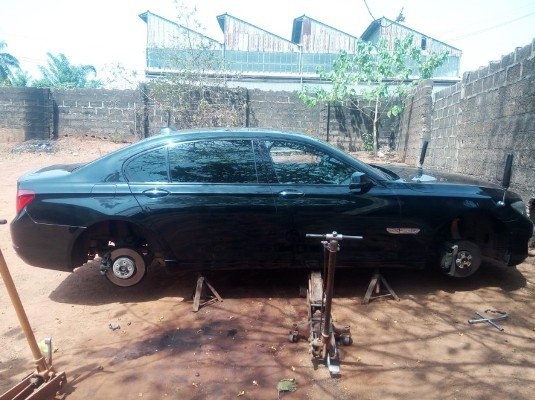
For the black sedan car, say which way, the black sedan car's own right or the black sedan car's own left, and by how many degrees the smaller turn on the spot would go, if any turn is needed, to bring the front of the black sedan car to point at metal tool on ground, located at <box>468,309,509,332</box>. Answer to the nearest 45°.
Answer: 0° — it already faces it

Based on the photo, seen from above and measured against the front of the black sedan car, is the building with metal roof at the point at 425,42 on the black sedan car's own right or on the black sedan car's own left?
on the black sedan car's own left

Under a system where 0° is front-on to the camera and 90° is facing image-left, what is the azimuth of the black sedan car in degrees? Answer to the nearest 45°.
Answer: approximately 270°

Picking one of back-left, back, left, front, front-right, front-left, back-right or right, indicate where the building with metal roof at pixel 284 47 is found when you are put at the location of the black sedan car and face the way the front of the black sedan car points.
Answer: left

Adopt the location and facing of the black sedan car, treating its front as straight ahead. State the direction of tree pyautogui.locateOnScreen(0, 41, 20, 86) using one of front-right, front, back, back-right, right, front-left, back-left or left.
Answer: back-left

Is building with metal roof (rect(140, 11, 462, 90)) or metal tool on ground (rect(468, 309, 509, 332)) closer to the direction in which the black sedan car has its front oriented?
the metal tool on ground

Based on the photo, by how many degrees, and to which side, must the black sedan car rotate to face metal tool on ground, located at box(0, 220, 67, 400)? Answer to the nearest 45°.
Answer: approximately 135° to its right

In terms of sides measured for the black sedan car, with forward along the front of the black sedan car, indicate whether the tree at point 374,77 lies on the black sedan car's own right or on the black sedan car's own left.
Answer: on the black sedan car's own left

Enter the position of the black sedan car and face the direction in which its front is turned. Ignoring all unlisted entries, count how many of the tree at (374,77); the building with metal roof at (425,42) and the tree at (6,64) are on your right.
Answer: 0

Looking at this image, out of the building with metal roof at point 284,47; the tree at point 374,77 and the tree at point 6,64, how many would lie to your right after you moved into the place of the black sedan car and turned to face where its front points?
0

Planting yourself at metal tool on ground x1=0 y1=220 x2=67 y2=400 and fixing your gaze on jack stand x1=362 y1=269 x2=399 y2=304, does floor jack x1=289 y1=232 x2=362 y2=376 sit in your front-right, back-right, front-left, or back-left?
front-right
